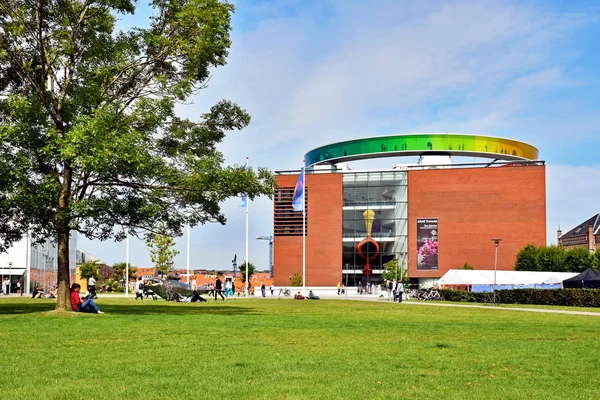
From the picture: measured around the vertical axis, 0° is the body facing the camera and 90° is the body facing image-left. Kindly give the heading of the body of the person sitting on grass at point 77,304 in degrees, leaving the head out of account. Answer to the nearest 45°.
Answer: approximately 270°

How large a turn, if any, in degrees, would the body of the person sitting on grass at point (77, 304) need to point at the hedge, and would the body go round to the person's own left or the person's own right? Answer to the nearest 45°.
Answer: approximately 45° to the person's own left
